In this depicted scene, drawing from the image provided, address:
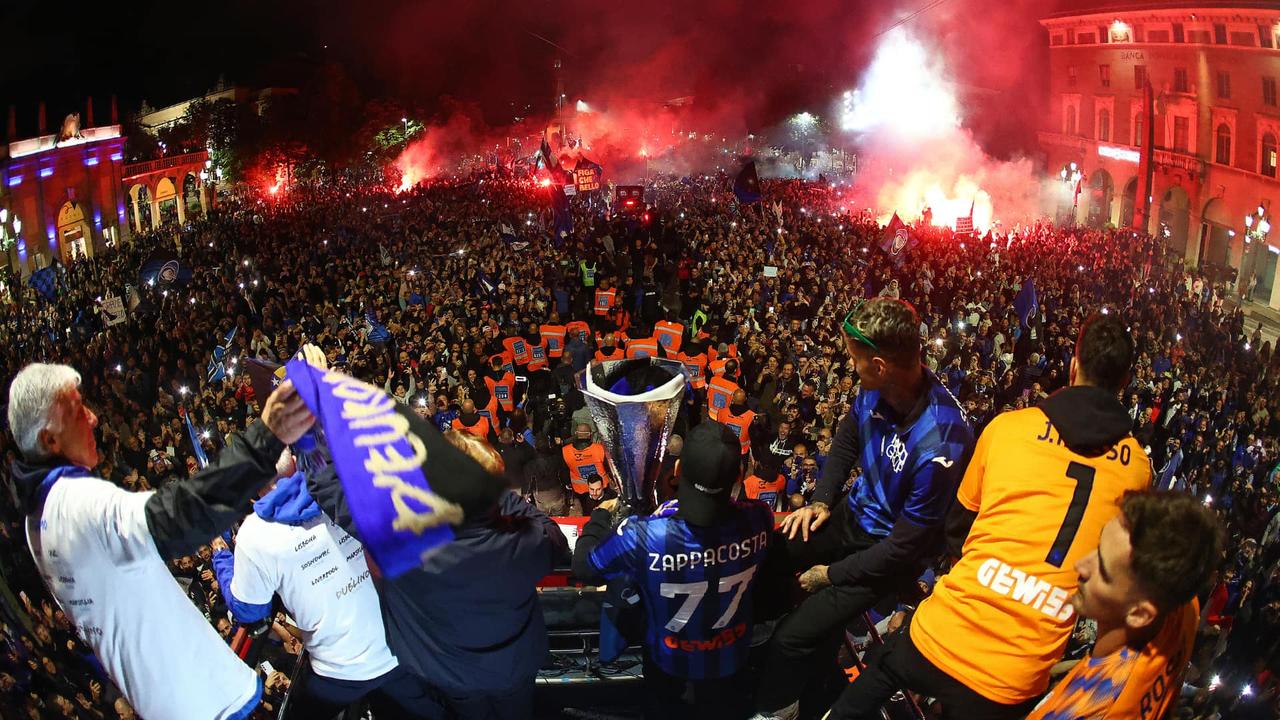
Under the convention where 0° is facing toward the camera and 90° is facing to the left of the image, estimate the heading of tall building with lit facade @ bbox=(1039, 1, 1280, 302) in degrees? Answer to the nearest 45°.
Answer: approximately 45°

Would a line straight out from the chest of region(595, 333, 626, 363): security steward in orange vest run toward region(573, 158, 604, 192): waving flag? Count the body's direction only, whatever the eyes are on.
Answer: yes

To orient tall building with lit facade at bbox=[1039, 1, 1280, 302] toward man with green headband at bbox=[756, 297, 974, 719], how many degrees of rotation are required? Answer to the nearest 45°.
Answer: approximately 45° to its left

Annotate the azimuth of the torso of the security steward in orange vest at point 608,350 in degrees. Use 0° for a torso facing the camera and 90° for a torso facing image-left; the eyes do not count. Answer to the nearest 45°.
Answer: approximately 180°

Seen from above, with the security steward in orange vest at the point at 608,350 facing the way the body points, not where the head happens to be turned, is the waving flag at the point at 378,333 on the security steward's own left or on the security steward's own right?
on the security steward's own left

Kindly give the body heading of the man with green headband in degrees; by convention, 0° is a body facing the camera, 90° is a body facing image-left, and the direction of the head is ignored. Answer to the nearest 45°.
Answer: approximately 45°

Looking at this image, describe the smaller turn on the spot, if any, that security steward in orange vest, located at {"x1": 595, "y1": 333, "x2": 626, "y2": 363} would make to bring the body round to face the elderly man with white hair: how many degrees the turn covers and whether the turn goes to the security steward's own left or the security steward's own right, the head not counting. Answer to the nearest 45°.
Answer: approximately 180°
